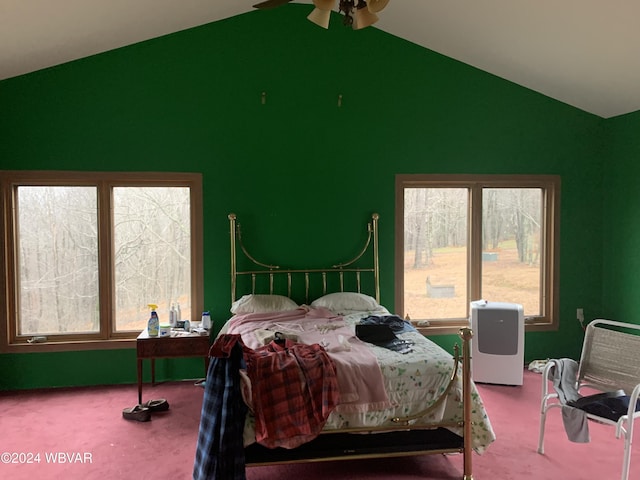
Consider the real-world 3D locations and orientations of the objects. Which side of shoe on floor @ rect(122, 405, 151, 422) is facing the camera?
left

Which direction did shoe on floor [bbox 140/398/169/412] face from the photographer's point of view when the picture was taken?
facing to the left of the viewer

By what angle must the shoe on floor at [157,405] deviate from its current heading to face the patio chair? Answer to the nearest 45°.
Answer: approximately 135° to its left

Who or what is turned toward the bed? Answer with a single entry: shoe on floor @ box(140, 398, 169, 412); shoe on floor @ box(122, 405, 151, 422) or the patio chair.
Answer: the patio chair

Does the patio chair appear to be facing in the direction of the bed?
yes

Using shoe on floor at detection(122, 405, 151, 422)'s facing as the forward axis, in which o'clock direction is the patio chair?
The patio chair is roughly at 7 o'clock from the shoe on floor.
